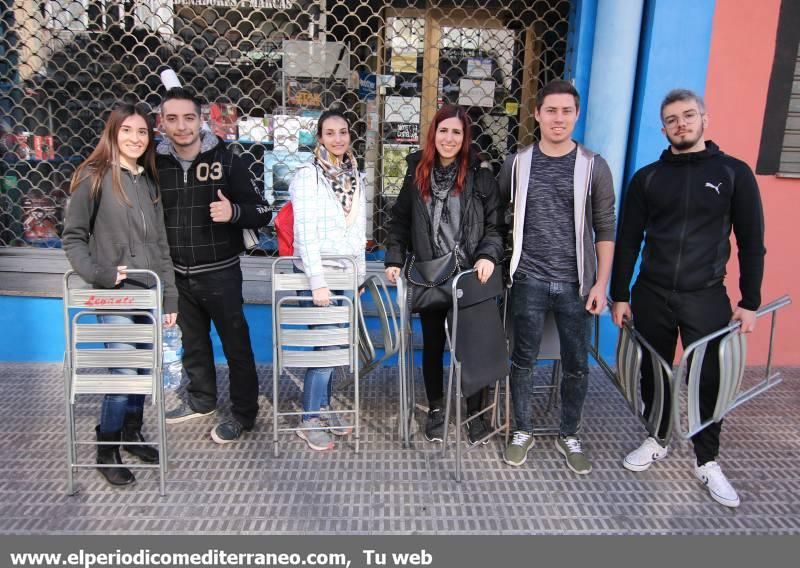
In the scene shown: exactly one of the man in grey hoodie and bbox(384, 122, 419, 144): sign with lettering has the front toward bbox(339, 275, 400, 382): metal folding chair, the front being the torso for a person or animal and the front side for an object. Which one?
the sign with lettering

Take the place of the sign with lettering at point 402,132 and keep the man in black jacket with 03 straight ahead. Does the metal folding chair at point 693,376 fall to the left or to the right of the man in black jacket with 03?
left

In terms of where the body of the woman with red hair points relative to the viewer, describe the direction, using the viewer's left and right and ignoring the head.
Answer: facing the viewer

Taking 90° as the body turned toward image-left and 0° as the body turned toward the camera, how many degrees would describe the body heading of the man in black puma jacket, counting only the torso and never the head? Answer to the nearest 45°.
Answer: approximately 0°

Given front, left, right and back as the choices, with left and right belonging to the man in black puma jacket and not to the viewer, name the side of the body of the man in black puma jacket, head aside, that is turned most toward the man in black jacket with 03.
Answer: right

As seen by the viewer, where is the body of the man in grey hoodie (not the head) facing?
toward the camera

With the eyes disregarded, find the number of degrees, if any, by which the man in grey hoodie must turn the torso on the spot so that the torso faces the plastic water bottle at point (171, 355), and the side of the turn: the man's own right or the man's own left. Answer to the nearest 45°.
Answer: approximately 90° to the man's own right

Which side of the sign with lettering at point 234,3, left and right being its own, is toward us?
front
